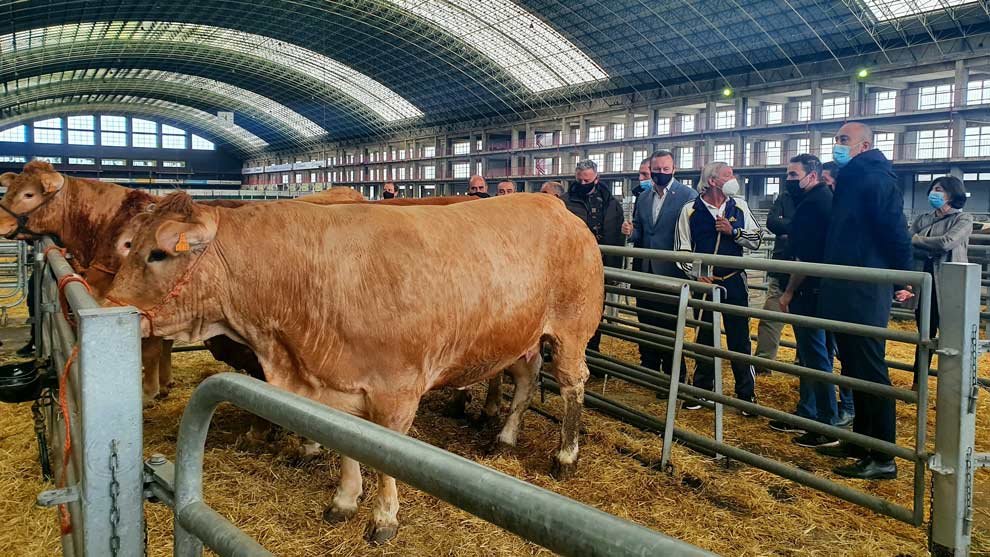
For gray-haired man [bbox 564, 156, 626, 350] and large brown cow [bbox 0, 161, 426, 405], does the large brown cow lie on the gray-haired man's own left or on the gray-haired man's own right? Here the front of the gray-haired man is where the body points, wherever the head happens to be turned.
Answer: on the gray-haired man's own right

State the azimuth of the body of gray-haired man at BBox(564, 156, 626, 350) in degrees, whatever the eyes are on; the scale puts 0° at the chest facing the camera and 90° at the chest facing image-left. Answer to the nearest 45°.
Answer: approximately 0°

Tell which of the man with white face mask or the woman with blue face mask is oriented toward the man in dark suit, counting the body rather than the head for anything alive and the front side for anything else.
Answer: the woman with blue face mask

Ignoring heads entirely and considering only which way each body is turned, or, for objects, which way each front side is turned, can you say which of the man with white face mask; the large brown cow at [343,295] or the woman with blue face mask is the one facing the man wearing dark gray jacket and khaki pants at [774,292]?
the woman with blue face mask

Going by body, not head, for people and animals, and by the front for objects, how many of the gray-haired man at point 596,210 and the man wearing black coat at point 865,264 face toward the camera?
1

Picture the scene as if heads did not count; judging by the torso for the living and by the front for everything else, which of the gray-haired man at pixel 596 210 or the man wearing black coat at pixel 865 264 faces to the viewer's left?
the man wearing black coat

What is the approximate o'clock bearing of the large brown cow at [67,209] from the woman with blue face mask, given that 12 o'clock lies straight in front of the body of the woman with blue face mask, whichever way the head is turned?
The large brown cow is roughly at 12 o'clock from the woman with blue face mask.

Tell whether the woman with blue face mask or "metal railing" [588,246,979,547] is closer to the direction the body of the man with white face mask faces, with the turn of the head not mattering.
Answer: the metal railing

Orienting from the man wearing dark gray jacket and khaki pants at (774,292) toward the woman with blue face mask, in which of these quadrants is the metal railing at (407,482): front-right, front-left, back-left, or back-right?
back-right

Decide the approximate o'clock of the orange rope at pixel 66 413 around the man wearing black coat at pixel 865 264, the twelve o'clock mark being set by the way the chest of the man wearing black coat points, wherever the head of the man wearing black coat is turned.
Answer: The orange rope is roughly at 10 o'clock from the man wearing black coat.

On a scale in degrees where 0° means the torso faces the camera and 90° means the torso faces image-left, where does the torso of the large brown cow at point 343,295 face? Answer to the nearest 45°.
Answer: approximately 45°

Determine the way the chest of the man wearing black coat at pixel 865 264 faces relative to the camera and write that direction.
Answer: to the viewer's left
